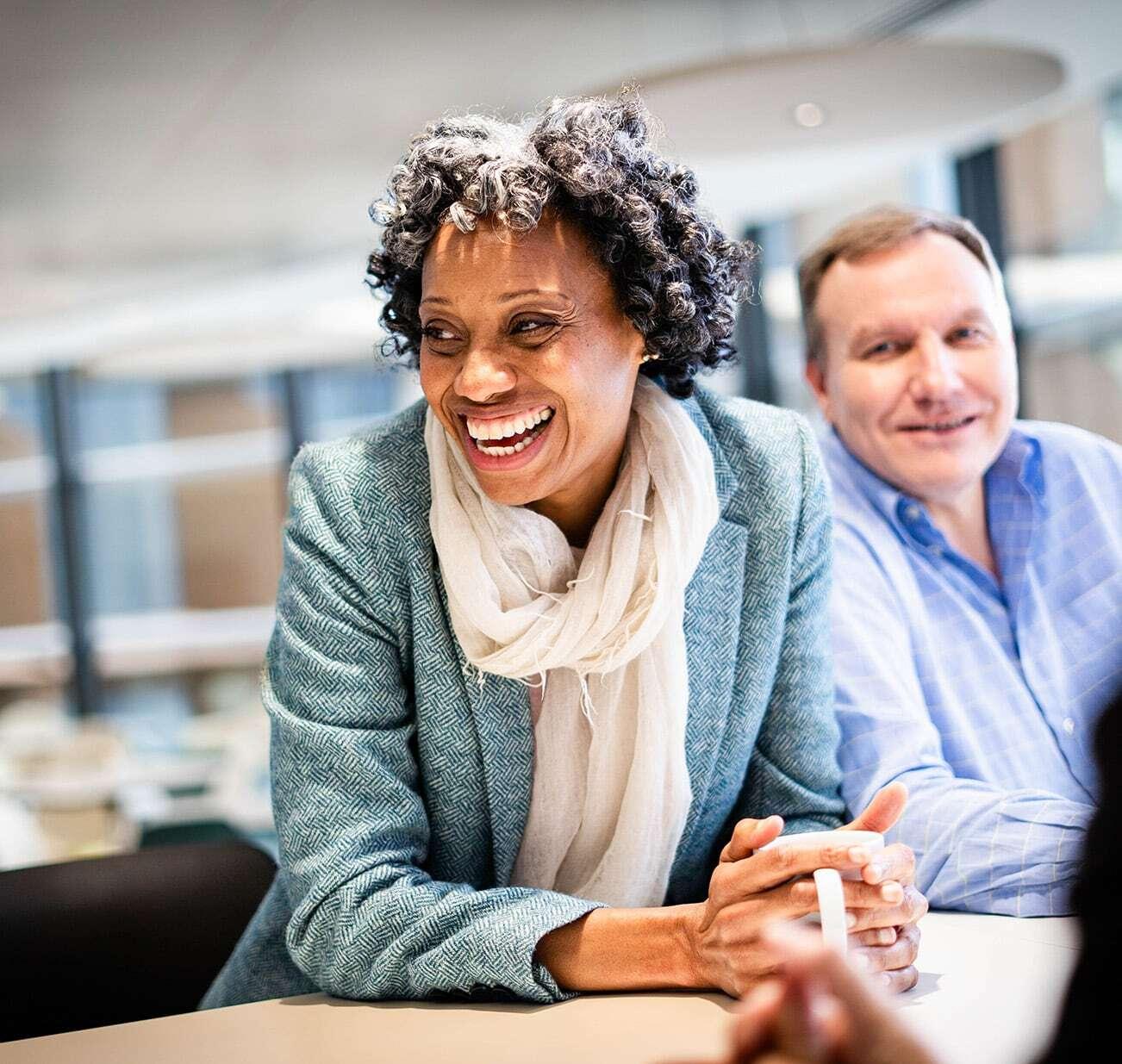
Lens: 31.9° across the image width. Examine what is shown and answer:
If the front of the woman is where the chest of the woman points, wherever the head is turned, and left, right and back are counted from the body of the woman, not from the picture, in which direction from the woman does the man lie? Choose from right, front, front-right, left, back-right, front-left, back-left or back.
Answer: back-left

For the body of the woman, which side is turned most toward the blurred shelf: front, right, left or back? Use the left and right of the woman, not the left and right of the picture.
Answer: back

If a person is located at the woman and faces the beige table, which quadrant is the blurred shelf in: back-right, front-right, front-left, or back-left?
back-right

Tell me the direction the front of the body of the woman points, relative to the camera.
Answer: toward the camera

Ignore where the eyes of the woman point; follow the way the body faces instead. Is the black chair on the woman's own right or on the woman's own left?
on the woman's own right
